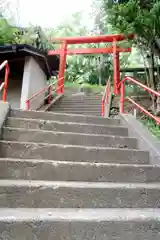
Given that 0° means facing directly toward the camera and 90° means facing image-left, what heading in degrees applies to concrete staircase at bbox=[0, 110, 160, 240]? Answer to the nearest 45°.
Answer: approximately 0°

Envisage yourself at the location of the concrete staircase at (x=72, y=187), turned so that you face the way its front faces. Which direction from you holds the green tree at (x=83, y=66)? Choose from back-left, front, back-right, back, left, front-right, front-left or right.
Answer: back

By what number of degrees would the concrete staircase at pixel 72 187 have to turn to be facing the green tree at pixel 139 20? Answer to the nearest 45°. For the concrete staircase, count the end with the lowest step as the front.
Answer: approximately 180°

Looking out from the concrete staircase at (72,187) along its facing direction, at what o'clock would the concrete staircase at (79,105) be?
the concrete staircase at (79,105) is roughly at 6 o'clock from the concrete staircase at (72,187).

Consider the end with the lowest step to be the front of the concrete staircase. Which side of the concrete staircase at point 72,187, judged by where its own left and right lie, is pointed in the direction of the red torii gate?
back
